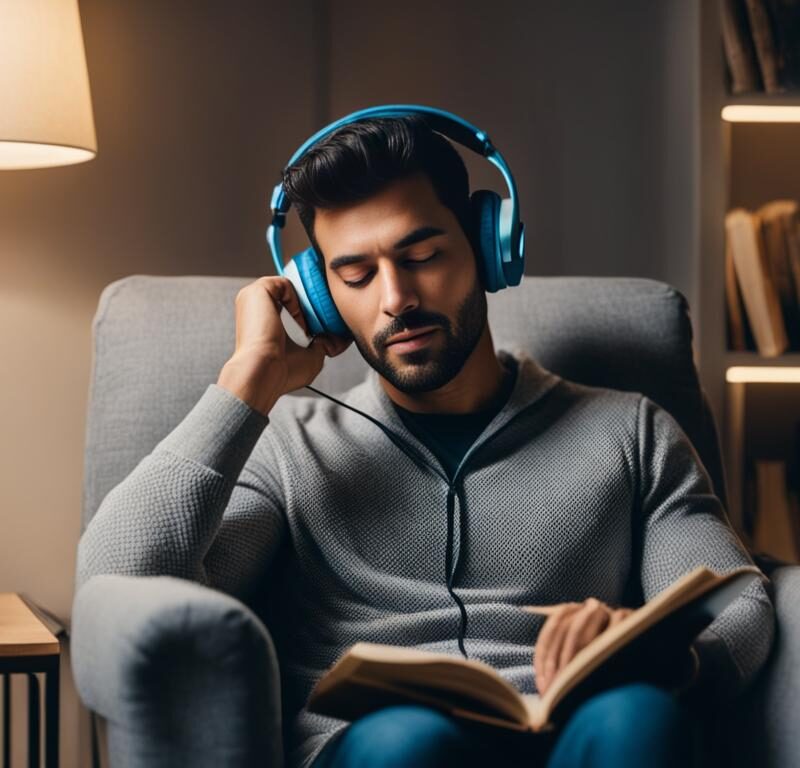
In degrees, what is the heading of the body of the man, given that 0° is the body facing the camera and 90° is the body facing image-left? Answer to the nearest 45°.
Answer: approximately 0°

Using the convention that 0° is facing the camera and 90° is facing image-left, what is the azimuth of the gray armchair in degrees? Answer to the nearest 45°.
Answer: approximately 0°

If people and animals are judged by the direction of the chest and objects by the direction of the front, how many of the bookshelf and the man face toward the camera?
2

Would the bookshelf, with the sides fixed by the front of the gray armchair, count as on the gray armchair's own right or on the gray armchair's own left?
on the gray armchair's own left

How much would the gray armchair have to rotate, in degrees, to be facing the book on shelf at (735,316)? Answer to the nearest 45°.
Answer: approximately 135° to its left

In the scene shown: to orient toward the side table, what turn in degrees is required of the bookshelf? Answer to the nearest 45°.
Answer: approximately 45° to its right
